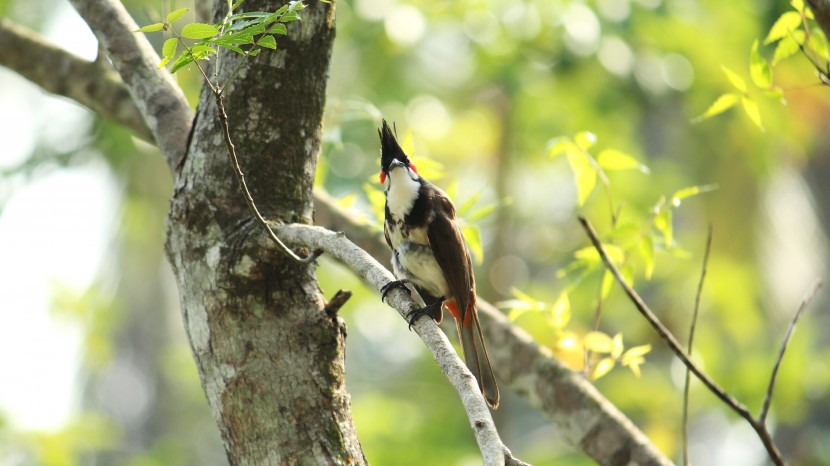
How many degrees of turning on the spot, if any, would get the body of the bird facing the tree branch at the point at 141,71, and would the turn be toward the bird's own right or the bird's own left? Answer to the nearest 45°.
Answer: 0° — it already faces it

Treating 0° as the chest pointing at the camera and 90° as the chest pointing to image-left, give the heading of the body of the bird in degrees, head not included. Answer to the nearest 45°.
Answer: approximately 45°
